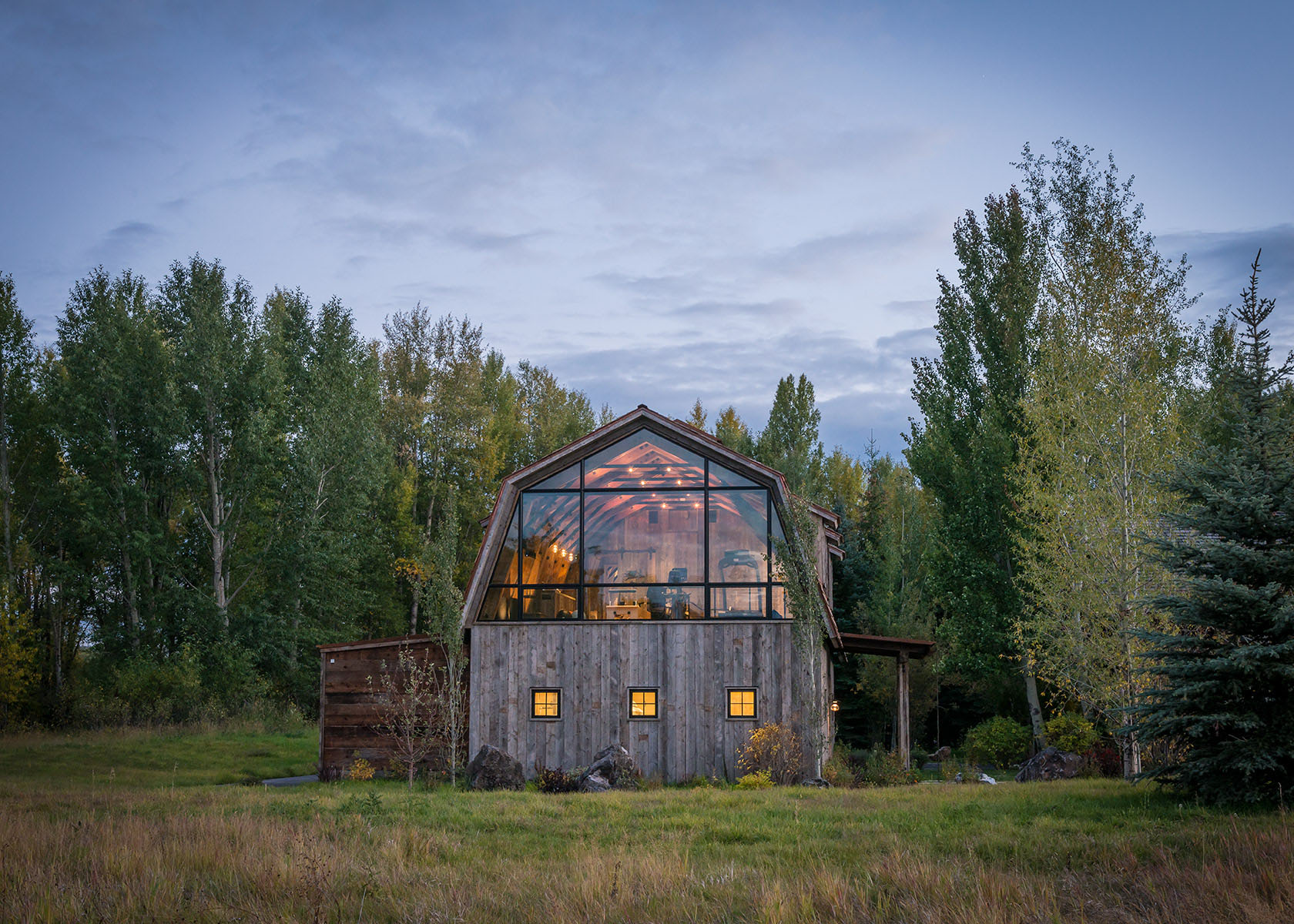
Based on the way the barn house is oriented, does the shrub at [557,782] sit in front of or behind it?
in front

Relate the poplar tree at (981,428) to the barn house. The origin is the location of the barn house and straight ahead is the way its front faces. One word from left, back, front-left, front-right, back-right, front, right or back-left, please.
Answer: back-left

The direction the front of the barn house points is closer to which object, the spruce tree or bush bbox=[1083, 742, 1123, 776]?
the spruce tree

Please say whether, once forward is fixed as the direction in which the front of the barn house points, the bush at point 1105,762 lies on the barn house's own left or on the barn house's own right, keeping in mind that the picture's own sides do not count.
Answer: on the barn house's own left

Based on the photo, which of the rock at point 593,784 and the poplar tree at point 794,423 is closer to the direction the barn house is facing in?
the rock

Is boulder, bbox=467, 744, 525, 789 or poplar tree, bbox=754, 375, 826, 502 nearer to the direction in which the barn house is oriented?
the boulder

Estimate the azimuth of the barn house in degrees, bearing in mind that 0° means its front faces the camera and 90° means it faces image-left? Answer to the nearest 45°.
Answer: approximately 0°

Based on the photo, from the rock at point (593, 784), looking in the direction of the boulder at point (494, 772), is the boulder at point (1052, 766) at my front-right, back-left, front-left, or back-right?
back-right

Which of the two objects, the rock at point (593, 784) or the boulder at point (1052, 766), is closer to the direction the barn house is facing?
the rock

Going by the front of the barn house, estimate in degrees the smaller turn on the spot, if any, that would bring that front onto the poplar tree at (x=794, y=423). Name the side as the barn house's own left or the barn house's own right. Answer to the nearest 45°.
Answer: approximately 180°

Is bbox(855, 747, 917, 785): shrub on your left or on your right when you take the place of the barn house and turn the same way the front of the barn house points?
on your left

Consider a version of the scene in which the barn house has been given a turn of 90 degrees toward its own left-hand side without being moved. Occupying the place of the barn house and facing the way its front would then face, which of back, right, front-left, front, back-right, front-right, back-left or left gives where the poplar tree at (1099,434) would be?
front

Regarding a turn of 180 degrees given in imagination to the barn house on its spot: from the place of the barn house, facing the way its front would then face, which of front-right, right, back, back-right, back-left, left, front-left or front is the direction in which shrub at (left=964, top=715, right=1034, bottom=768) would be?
front-right

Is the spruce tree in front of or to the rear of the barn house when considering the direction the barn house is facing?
in front
